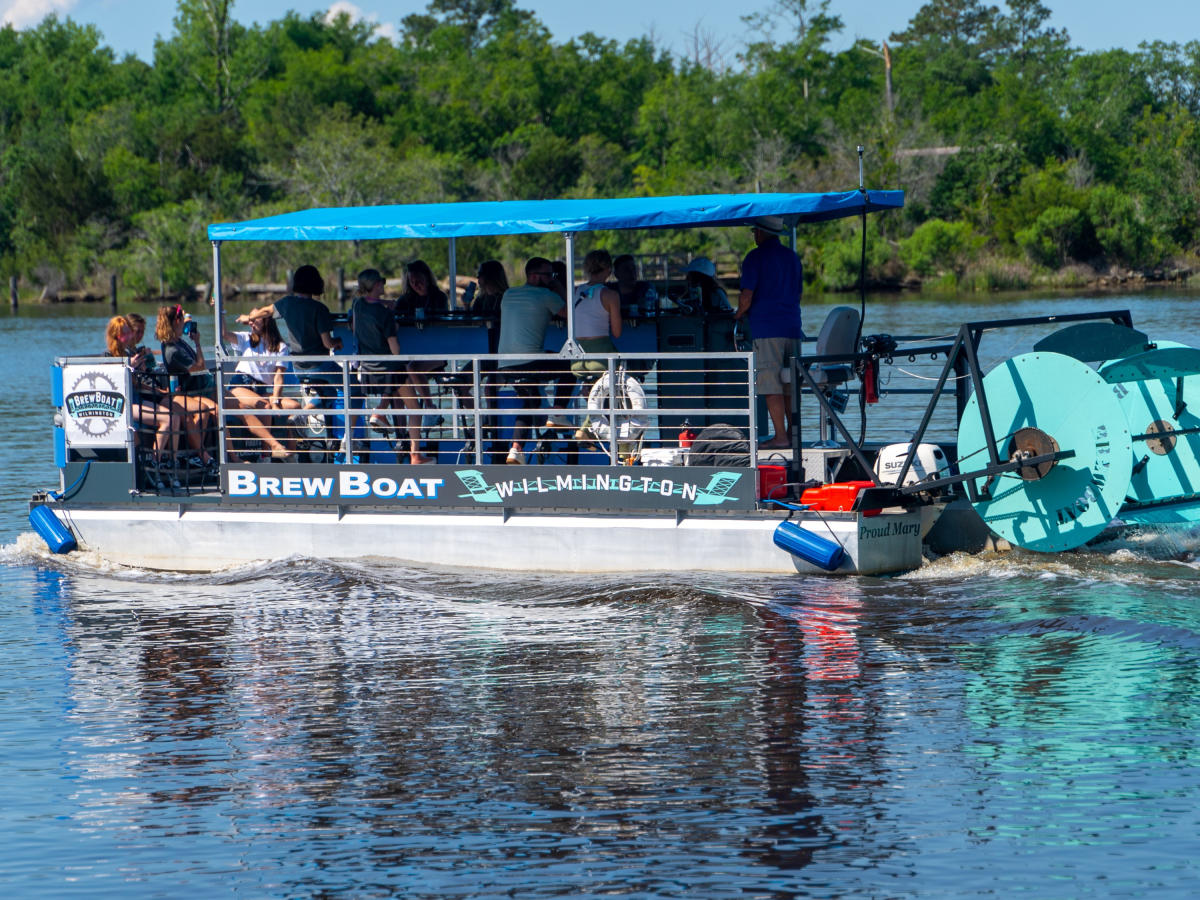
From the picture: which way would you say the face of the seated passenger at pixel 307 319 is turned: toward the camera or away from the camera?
away from the camera

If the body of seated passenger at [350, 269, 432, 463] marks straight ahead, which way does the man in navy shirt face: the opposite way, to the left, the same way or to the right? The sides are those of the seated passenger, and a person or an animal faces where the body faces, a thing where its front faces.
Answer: to the left

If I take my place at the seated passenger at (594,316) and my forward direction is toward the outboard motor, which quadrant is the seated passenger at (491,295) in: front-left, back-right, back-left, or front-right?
back-left

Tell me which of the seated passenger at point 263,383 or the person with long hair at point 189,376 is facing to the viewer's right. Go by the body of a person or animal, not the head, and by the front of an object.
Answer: the person with long hair

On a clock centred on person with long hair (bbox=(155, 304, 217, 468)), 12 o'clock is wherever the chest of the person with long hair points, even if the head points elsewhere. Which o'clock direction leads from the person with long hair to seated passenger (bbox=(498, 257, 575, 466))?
The seated passenger is roughly at 1 o'clock from the person with long hair.

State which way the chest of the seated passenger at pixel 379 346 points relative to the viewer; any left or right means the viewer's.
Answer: facing away from the viewer and to the right of the viewer

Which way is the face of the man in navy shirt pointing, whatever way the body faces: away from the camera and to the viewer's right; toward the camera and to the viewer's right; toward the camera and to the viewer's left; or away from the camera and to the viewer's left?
away from the camera and to the viewer's left

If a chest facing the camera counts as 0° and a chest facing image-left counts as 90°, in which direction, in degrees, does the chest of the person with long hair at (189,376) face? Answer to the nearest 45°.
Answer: approximately 270°

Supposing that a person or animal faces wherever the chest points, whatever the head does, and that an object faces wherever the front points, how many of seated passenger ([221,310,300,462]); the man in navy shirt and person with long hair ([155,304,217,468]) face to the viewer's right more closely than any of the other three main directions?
1
